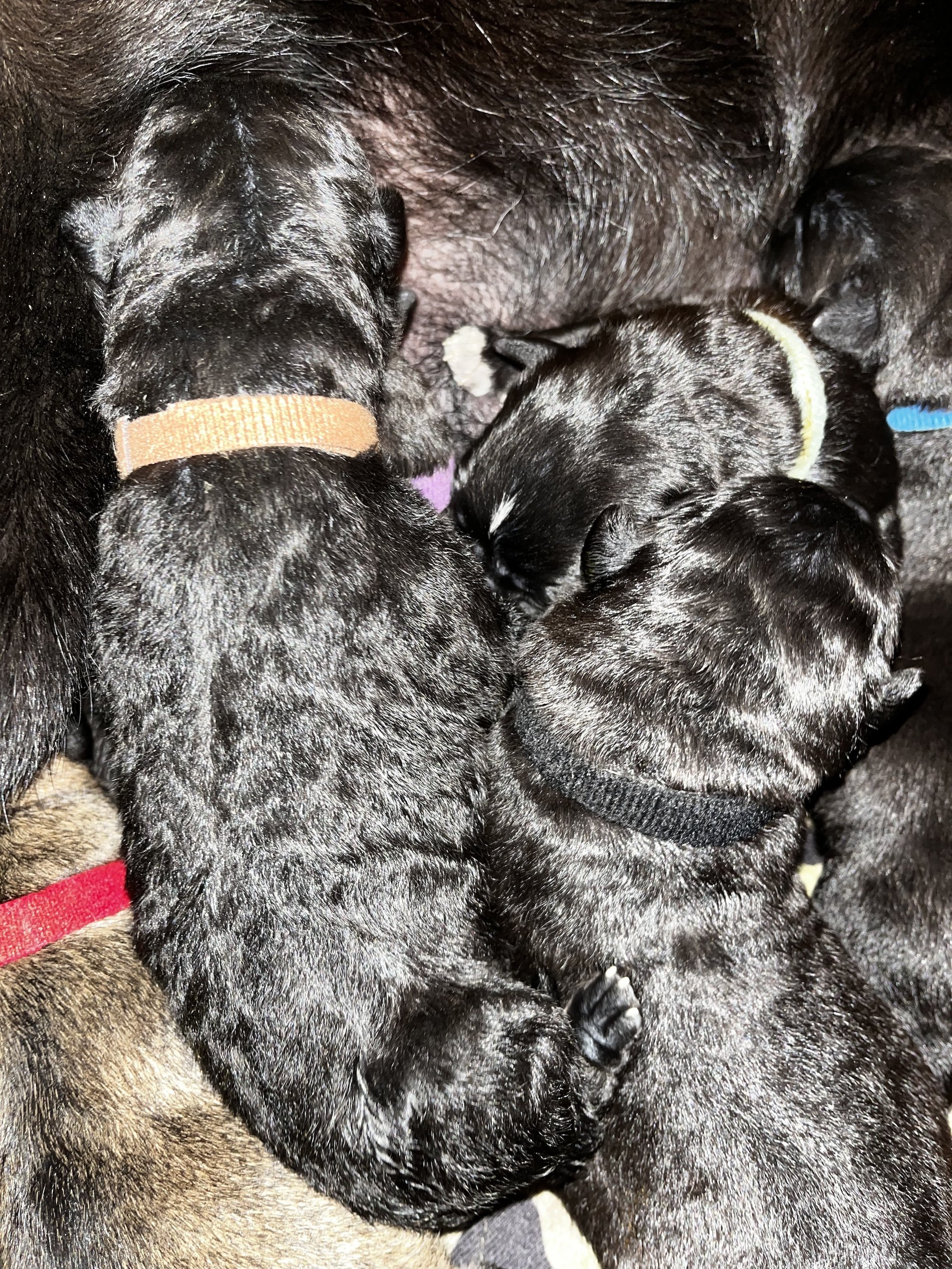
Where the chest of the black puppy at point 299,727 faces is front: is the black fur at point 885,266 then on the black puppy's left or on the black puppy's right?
on the black puppy's right

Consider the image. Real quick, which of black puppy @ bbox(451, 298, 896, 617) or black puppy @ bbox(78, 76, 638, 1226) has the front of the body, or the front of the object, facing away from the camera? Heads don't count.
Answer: black puppy @ bbox(78, 76, 638, 1226)

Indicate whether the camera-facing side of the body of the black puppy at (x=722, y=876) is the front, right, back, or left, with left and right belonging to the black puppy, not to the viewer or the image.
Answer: back

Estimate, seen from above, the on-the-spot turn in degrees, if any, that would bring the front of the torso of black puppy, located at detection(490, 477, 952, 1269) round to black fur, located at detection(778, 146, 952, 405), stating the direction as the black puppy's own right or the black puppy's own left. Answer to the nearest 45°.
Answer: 0° — it already faces it

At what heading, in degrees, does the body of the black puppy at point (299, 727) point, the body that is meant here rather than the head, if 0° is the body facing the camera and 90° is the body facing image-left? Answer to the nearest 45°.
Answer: approximately 180°

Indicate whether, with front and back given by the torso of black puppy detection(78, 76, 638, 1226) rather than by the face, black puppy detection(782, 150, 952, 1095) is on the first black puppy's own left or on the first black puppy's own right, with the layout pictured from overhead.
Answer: on the first black puppy's own right
